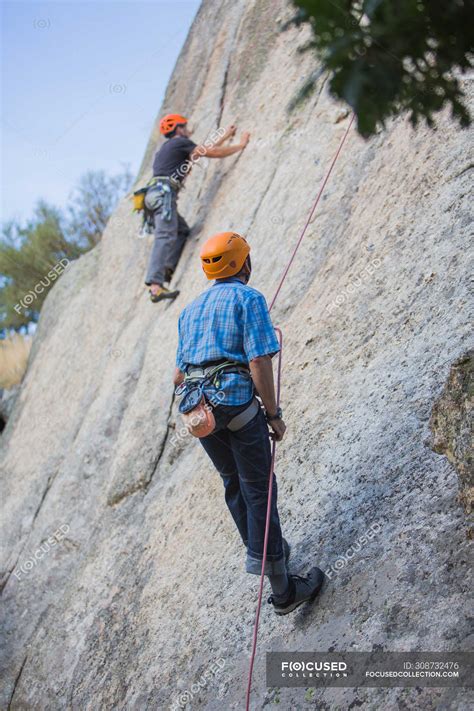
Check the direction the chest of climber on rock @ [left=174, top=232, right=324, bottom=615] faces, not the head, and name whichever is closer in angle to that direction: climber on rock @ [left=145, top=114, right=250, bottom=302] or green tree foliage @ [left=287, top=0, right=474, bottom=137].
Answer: the climber on rock

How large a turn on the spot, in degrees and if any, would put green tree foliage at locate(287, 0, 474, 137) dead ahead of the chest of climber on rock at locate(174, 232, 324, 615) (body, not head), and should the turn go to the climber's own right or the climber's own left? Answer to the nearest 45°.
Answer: approximately 90° to the climber's own right

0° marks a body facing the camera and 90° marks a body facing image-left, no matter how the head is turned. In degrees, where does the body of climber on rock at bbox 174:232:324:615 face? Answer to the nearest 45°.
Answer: approximately 225°

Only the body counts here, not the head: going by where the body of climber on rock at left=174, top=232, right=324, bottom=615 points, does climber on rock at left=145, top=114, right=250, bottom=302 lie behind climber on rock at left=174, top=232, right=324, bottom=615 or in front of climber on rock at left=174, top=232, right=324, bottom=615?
in front
